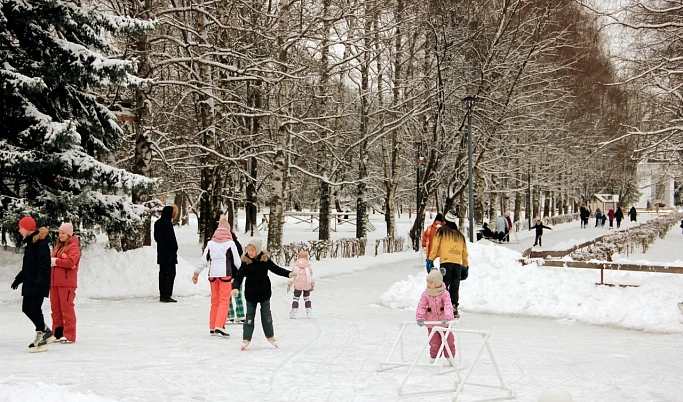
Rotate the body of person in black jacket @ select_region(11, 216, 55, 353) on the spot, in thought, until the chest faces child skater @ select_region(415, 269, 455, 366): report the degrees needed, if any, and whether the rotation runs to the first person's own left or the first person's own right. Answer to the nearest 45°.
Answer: approximately 135° to the first person's own left

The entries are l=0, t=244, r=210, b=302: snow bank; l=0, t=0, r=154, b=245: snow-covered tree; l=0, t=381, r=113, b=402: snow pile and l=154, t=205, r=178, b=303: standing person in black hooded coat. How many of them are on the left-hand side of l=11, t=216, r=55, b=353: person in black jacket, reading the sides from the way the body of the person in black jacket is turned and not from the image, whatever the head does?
1

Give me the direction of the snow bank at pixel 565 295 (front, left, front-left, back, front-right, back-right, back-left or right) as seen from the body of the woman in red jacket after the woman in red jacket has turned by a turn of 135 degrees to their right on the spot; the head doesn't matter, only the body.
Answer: right

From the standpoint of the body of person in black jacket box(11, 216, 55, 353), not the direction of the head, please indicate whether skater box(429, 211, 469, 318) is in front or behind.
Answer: behind

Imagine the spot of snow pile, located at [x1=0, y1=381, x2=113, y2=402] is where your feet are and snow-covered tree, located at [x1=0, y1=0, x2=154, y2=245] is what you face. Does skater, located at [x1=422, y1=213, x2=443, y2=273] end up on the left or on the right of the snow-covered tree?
right

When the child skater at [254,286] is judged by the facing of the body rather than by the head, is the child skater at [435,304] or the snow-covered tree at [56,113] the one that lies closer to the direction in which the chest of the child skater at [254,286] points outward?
the child skater

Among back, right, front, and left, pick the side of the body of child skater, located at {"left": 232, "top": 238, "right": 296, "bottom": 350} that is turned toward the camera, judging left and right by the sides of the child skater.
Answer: front

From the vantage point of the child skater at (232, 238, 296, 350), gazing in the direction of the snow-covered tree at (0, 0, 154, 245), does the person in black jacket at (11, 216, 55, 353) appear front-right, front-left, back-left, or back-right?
front-left

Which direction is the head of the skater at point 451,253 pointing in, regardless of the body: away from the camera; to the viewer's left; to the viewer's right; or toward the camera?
away from the camera
